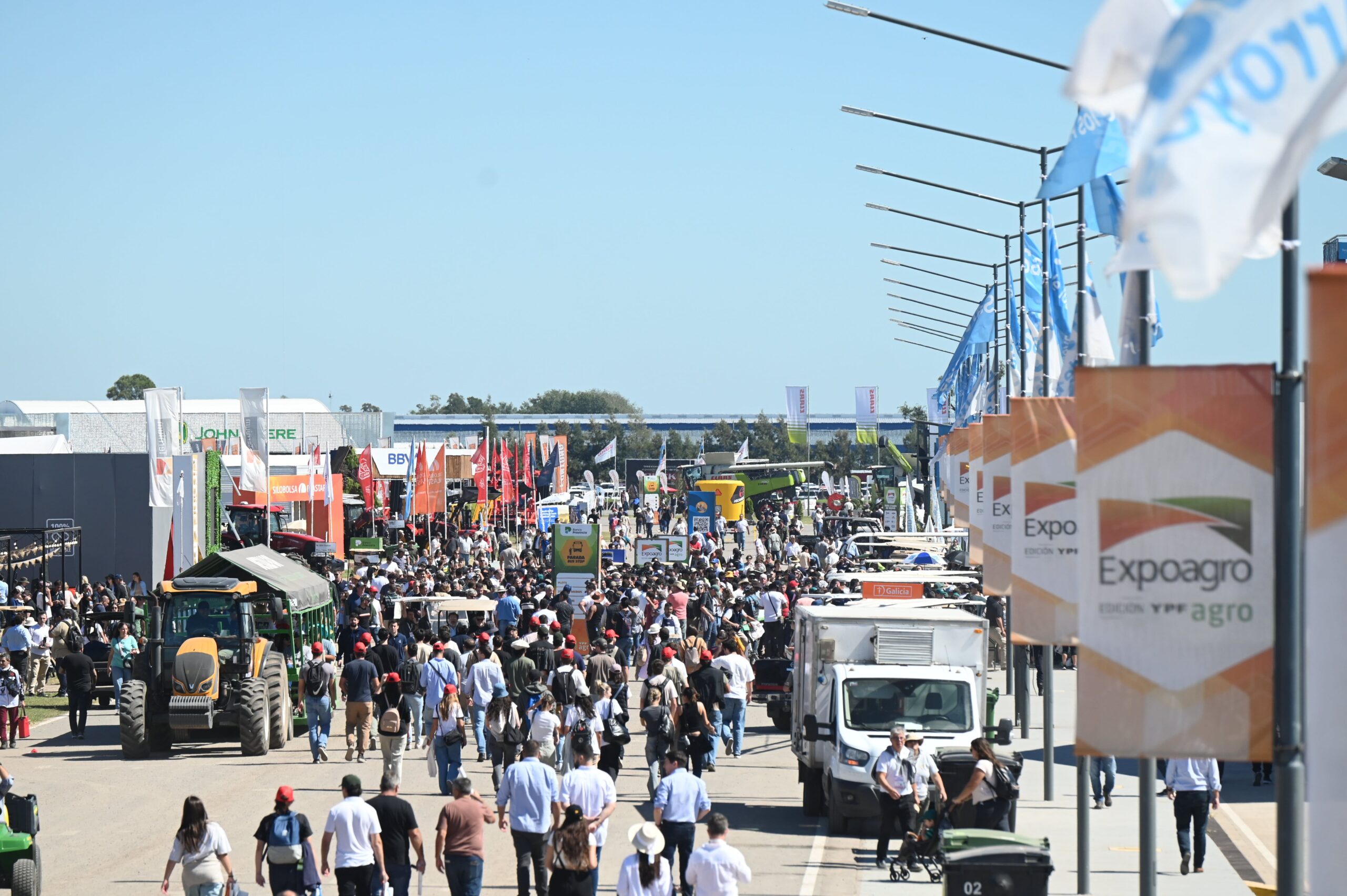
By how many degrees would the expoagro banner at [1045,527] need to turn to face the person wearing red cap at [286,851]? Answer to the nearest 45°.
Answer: approximately 45° to its right

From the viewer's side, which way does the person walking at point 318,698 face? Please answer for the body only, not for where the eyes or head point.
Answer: away from the camera

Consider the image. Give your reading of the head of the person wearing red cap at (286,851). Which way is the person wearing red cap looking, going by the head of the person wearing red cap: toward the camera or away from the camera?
away from the camera

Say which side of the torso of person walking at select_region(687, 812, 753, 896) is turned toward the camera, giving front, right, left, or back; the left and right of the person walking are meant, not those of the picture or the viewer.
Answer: back

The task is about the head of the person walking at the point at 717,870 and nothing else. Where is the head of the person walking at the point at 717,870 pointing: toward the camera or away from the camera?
away from the camera

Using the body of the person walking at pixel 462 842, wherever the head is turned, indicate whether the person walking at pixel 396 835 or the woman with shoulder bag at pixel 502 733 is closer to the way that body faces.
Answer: the woman with shoulder bag

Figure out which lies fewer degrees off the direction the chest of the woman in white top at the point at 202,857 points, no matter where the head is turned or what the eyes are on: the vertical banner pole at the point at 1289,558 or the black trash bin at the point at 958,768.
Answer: the black trash bin

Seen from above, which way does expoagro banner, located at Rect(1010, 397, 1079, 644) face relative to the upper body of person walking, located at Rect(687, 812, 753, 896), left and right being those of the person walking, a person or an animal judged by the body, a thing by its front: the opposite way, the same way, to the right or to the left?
the opposite way

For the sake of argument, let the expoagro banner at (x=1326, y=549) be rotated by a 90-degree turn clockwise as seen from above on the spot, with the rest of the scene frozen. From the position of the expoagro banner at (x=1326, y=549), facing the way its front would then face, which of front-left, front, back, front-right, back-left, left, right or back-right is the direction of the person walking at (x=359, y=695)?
front-right

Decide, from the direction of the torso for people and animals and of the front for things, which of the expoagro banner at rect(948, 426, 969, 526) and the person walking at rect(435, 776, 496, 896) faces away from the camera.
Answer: the person walking

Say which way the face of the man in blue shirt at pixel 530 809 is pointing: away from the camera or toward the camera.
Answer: away from the camera

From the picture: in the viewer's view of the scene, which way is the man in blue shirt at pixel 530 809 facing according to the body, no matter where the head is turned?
away from the camera

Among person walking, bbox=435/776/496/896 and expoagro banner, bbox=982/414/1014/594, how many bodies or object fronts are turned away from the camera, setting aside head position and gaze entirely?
1
